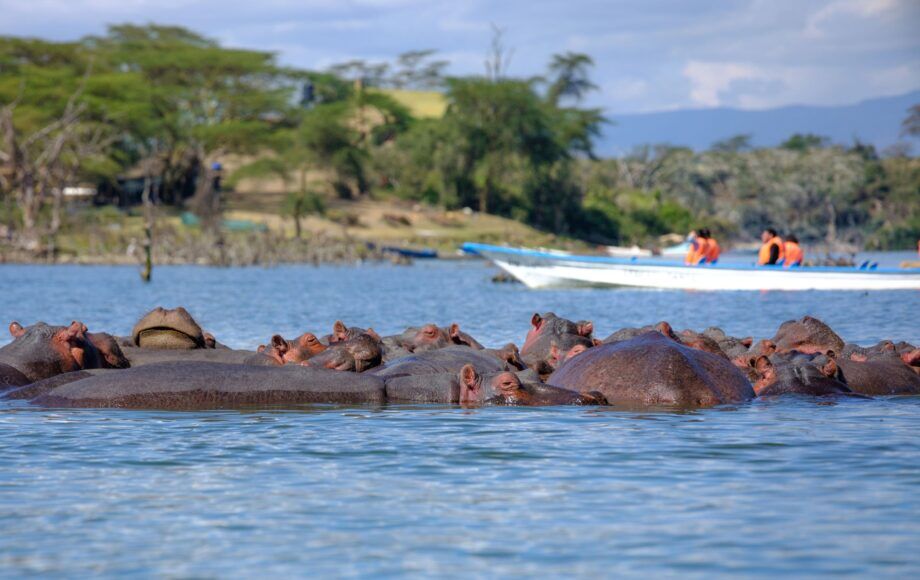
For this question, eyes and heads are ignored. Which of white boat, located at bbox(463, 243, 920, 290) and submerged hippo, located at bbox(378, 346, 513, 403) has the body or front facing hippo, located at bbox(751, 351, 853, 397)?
the submerged hippo

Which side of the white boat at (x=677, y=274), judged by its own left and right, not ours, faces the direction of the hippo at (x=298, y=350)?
left

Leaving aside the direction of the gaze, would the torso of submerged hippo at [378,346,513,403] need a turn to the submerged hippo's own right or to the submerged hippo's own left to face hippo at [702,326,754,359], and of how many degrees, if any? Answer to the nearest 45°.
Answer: approximately 45° to the submerged hippo's own left

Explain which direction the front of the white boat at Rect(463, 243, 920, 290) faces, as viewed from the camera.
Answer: facing to the left of the viewer

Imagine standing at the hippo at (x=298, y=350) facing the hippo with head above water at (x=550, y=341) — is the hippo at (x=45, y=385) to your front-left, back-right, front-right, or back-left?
back-right

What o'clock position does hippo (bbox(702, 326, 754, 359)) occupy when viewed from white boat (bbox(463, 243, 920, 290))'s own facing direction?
The hippo is roughly at 9 o'clock from the white boat.

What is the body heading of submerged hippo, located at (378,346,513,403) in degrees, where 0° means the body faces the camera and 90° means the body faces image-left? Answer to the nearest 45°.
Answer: approximately 270°
